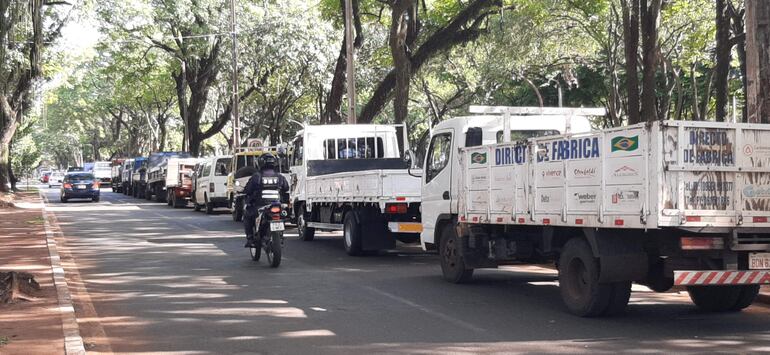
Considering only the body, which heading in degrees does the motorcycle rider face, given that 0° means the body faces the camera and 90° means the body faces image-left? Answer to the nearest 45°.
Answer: approximately 180°

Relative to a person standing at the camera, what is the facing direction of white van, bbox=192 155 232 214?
facing away from the viewer and to the left of the viewer

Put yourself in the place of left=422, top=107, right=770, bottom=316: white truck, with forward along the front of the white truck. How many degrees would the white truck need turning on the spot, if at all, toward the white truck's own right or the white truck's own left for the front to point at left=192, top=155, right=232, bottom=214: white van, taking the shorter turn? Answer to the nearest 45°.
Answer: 0° — it already faces it

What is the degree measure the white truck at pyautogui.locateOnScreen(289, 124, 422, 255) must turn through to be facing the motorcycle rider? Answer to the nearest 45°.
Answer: approximately 90° to its left

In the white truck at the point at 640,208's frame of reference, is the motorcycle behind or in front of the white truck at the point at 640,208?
in front

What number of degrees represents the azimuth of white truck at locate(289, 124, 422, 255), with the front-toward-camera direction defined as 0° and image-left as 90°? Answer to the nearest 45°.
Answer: approximately 135°

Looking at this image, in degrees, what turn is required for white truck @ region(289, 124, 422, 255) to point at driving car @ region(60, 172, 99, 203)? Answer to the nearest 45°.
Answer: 0° — it already faces it

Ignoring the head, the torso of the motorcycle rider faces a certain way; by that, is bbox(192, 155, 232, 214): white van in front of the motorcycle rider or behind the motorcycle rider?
in front

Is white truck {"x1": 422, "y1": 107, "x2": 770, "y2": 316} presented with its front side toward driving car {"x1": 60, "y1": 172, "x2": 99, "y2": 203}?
yes

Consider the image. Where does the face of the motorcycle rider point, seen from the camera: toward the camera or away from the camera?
away from the camera

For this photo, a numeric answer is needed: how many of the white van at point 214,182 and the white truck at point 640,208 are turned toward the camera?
0

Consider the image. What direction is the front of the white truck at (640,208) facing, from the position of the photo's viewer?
facing away from the viewer and to the left of the viewer
